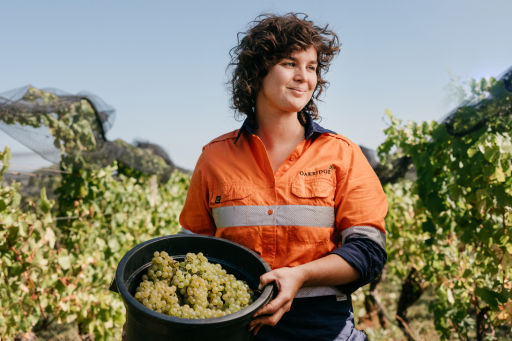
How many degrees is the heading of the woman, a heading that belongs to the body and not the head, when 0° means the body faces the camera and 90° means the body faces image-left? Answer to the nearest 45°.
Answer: approximately 0°

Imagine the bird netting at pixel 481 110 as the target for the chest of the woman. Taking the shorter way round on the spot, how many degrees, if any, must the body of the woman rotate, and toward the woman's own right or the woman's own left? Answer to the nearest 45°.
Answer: approximately 135° to the woman's own left

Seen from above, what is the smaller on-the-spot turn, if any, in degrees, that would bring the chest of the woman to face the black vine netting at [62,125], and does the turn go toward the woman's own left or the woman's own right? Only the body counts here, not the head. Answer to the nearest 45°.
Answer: approximately 135° to the woman's own right
